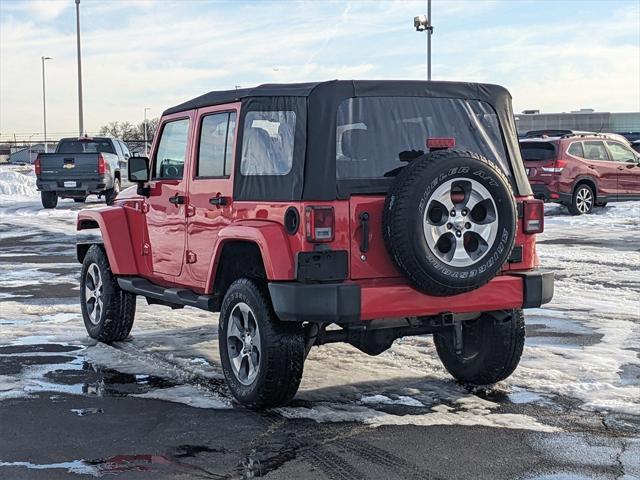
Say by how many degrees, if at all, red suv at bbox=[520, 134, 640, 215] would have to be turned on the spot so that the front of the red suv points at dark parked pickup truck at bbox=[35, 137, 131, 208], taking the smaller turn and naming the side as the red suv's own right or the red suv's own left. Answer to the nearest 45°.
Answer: approximately 135° to the red suv's own left

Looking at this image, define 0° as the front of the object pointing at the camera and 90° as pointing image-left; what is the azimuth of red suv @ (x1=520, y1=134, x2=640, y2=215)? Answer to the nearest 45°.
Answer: approximately 225°

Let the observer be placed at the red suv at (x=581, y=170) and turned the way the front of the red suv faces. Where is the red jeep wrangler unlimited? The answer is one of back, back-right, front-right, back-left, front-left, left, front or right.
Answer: back-right

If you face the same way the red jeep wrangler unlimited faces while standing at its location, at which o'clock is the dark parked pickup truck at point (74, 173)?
The dark parked pickup truck is roughly at 1 o'clock from the red jeep wrangler unlimited.

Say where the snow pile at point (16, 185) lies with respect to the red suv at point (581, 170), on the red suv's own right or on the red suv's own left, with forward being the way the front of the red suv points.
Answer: on the red suv's own left

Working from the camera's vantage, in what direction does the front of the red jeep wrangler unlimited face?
facing away from the viewer and to the left of the viewer

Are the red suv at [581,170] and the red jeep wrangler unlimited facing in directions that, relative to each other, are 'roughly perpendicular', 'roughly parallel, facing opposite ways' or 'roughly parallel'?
roughly perpendicular

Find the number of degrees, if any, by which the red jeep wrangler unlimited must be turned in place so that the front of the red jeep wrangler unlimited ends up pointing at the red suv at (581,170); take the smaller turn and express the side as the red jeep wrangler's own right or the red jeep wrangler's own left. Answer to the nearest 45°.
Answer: approximately 45° to the red jeep wrangler's own right
